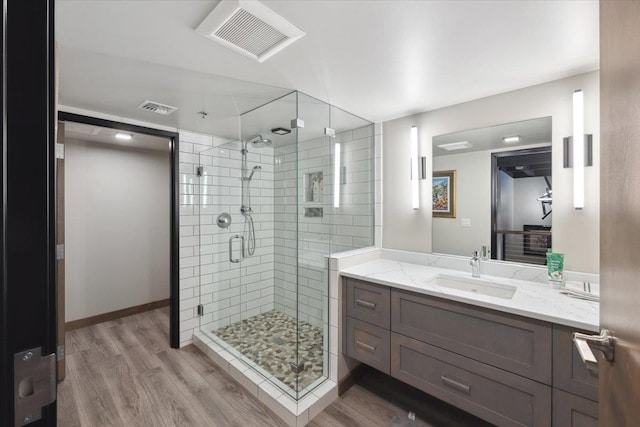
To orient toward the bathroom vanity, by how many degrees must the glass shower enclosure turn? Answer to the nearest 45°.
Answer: approximately 90° to its left

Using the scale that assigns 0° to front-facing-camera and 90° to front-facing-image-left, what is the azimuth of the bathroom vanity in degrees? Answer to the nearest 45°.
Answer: approximately 45°

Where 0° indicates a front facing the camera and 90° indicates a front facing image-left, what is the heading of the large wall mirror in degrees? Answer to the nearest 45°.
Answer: approximately 45°

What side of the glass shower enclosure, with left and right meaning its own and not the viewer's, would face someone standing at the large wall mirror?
left

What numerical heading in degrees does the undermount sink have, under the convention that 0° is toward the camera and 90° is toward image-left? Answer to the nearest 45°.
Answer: approximately 45°
